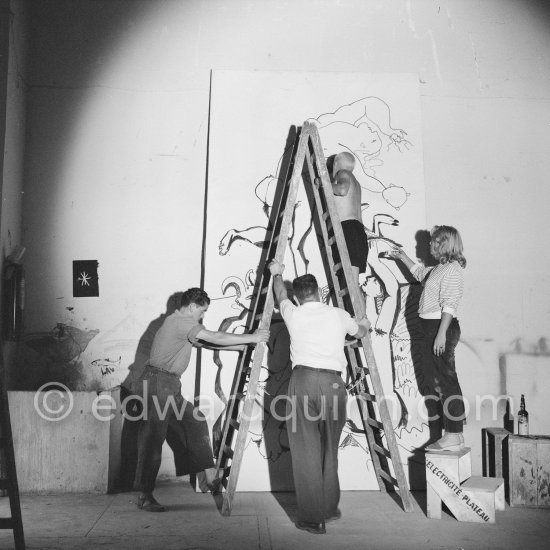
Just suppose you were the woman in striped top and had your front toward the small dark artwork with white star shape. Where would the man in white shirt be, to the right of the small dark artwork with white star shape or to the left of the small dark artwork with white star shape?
left

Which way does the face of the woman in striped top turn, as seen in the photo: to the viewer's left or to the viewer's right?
to the viewer's left

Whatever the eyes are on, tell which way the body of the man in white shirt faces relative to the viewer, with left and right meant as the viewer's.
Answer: facing away from the viewer

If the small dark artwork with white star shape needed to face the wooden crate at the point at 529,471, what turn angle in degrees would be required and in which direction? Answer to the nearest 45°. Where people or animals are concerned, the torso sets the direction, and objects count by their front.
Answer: approximately 45° to its left

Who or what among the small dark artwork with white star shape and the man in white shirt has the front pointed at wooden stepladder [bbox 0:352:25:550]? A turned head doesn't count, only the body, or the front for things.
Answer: the small dark artwork with white star shape
